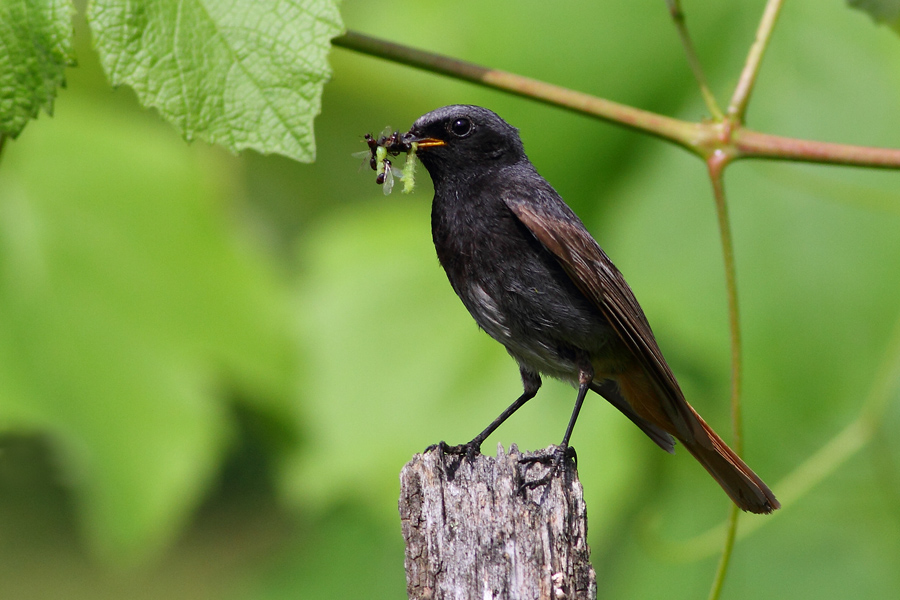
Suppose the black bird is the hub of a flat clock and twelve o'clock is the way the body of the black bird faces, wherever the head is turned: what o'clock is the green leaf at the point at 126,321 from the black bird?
The green leaf is roughly at 1 o'clock from the black bird.

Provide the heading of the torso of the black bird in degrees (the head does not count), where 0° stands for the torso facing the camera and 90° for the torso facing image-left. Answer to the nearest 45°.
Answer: approximately 90°

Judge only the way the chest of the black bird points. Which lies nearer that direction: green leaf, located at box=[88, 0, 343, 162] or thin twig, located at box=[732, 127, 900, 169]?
the green leaf

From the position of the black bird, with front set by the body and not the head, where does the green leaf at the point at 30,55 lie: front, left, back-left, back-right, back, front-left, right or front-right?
front-left
